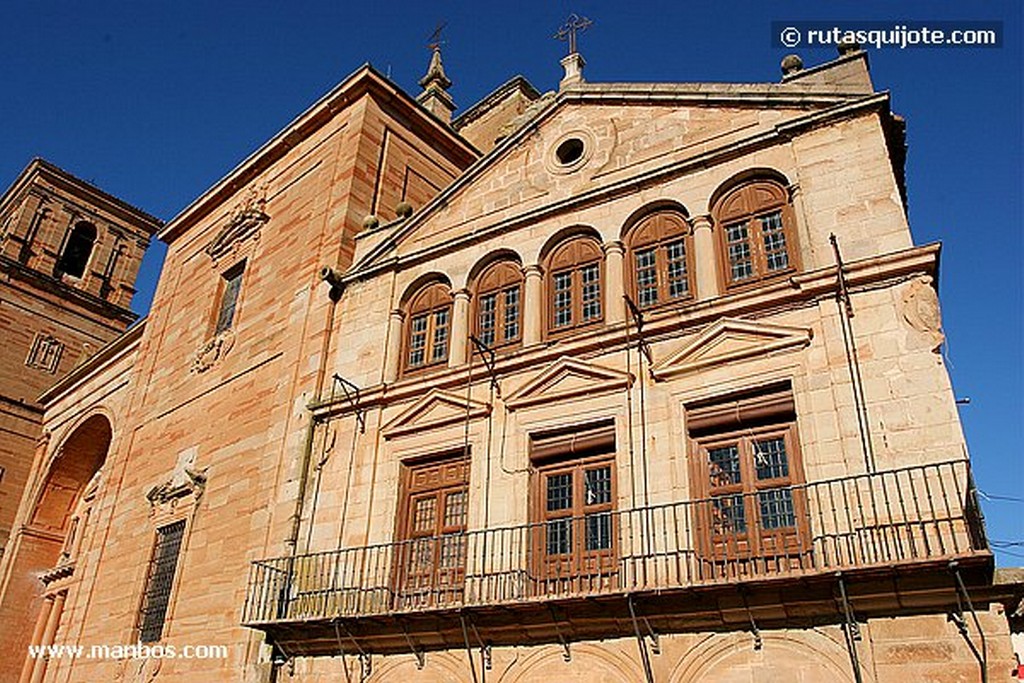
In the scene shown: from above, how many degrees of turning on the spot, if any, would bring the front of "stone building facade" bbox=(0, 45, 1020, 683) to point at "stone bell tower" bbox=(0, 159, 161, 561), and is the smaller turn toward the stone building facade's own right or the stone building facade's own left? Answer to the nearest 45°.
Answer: approximately 90° to the stone building facade's own right
